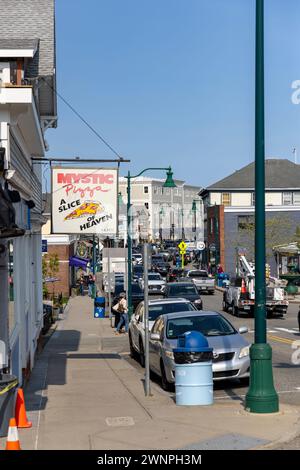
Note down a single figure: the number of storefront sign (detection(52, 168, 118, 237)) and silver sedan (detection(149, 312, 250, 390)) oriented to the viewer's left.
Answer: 0

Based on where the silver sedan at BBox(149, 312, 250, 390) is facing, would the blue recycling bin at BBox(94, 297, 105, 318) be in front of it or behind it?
behind

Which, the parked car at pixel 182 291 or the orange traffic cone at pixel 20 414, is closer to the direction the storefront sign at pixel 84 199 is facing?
the orange traffic cone

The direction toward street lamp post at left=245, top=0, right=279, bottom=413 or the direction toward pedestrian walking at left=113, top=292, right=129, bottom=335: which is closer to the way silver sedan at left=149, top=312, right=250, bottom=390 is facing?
the street lamp post

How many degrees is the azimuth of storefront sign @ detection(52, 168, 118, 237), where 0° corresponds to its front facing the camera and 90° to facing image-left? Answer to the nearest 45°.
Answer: approximately 0°

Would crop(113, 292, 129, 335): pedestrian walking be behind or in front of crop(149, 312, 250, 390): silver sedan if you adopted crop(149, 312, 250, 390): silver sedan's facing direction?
behind

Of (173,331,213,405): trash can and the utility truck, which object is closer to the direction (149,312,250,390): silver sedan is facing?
the trash can

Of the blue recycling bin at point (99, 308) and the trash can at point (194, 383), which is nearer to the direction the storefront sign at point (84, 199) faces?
the trash can

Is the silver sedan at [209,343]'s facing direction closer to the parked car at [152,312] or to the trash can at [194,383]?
the trash can

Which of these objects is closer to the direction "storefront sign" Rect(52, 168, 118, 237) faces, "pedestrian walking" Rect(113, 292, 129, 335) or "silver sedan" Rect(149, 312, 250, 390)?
the silver sedan

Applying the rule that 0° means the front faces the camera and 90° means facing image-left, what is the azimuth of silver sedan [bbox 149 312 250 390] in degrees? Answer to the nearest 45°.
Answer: approximately 315°

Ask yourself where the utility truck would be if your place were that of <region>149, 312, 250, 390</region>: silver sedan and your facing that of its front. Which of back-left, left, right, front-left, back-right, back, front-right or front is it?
back-left

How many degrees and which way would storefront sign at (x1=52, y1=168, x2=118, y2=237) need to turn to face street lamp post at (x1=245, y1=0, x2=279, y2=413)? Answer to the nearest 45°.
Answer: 0° — it already faces it

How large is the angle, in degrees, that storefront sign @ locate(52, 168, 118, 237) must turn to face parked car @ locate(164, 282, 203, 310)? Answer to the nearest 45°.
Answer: approximately 180°

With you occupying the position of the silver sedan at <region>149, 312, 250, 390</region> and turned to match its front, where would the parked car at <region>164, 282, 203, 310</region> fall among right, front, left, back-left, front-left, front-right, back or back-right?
back-left

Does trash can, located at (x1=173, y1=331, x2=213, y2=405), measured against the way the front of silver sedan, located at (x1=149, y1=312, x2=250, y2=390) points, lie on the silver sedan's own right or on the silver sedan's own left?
on the silver sedan's own right
